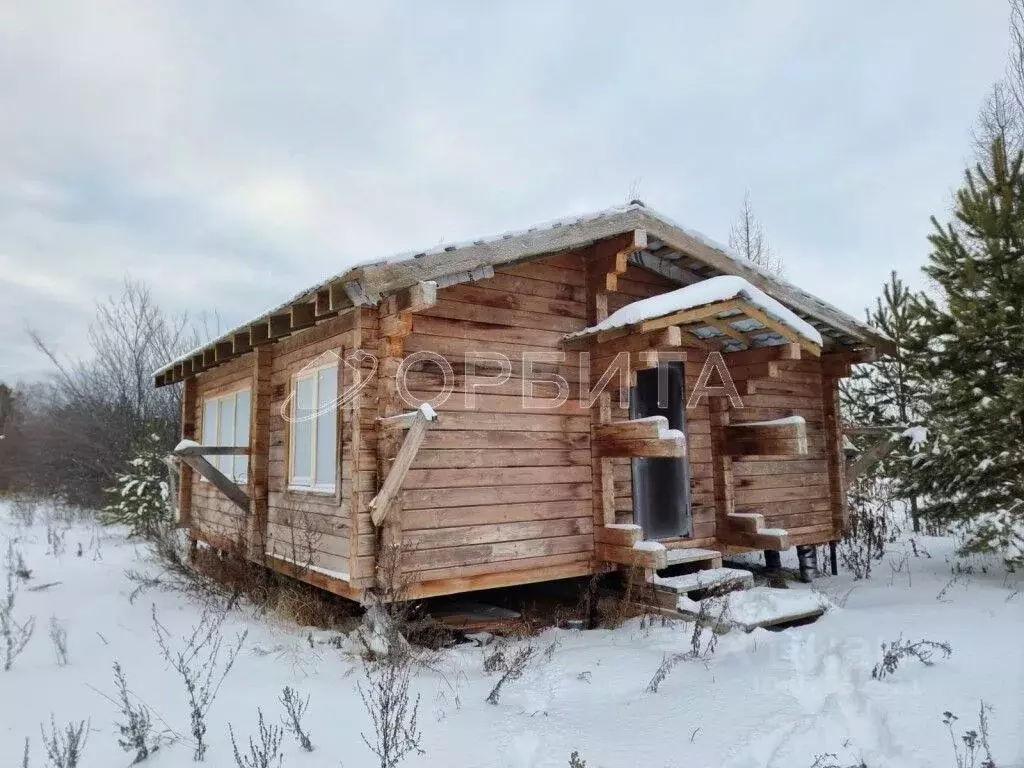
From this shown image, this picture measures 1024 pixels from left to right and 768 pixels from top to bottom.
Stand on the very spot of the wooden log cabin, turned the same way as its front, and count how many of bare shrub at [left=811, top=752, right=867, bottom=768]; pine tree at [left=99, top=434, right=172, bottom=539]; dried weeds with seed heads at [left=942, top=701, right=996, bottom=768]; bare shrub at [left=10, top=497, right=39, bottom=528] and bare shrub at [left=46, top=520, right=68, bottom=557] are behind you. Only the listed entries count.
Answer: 3

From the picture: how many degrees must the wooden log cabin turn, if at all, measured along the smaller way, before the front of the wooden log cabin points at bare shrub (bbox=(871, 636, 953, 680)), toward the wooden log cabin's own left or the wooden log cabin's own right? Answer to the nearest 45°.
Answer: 0° — it already faces it

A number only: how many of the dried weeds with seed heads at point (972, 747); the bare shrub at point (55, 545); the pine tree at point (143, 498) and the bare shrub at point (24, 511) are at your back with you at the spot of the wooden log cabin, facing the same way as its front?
3

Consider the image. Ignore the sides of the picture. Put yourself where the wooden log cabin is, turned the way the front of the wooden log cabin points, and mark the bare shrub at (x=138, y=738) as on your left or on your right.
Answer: on your right

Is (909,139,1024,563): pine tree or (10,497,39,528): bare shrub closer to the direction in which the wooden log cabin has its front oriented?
the pine tree

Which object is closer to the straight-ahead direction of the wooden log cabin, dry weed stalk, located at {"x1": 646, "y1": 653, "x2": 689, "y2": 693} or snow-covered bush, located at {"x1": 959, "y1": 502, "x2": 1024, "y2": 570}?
the dry weed stalk

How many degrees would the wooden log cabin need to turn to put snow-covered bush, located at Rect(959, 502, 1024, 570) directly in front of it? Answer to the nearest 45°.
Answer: approximately 45° to its left

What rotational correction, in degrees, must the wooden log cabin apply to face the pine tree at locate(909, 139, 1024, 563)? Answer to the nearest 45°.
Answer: approximately 45° to its left

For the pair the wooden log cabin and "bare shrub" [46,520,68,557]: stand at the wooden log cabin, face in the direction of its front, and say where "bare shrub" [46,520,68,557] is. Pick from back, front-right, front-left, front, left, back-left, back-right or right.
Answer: back

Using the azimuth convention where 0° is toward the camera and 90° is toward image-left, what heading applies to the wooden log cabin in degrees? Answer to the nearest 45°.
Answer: approximately 315°

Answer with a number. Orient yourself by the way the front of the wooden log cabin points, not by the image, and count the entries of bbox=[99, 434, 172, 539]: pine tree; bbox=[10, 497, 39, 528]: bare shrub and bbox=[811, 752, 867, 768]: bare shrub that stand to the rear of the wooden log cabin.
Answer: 2
